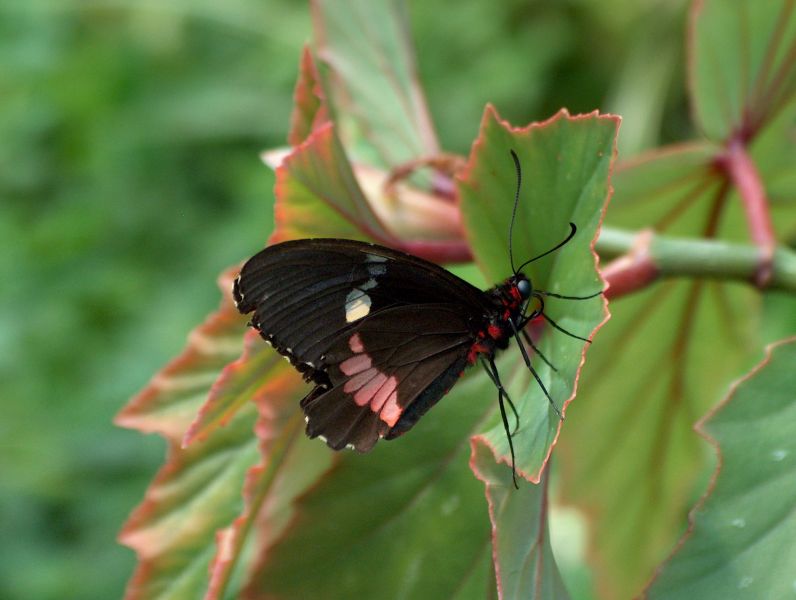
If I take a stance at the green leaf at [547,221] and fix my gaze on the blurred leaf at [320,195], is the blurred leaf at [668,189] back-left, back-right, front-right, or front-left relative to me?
back-right

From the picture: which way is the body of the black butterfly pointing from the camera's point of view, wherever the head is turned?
to the viewer's right
